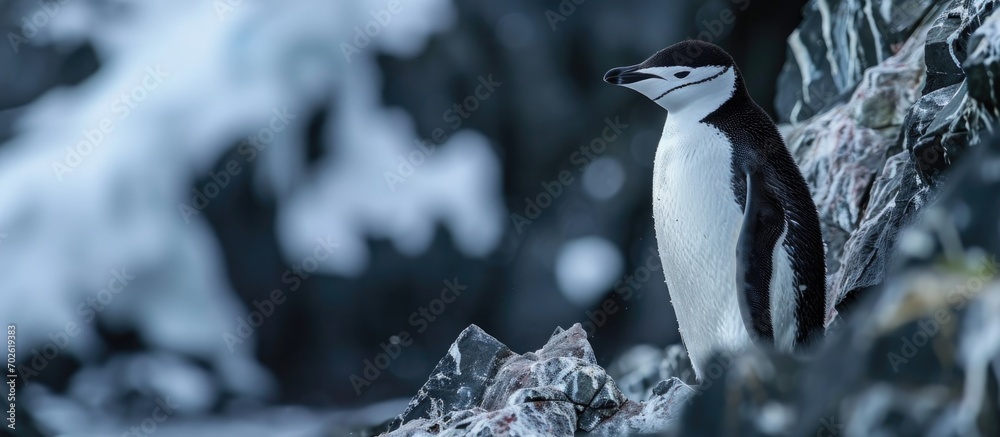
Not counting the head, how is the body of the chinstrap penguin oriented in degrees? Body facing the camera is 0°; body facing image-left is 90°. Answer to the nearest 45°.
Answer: approximately 90°

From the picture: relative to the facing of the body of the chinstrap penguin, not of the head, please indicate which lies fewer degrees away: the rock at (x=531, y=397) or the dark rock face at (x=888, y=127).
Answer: the rock
